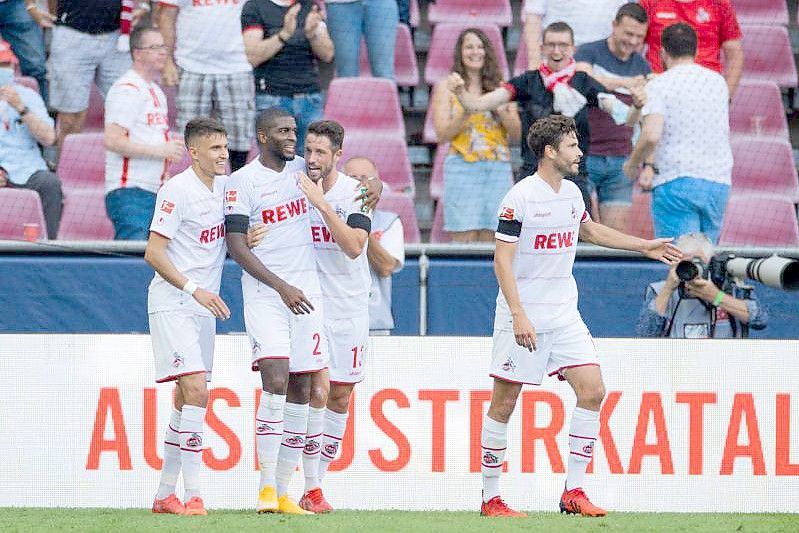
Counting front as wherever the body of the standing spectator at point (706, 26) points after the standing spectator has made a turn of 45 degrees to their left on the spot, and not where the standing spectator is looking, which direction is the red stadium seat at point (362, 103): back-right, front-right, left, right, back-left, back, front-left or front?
back-right

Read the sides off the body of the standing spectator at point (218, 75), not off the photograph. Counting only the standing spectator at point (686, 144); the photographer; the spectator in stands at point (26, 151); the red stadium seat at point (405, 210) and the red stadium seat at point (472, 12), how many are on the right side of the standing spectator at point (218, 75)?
1

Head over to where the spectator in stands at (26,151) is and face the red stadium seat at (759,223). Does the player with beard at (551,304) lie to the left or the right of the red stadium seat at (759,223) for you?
right

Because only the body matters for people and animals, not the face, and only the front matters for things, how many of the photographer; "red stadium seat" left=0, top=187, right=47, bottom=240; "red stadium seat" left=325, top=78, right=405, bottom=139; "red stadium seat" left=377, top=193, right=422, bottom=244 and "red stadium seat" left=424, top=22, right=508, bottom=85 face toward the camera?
5

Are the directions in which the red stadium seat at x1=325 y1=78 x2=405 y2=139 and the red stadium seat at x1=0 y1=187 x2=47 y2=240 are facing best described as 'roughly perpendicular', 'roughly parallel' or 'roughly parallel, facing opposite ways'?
roughly parallel

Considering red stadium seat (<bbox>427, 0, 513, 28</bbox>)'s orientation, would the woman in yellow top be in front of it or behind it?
in front

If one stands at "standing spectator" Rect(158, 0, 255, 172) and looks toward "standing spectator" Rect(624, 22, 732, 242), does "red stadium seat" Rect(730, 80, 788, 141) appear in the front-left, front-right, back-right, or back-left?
front-left

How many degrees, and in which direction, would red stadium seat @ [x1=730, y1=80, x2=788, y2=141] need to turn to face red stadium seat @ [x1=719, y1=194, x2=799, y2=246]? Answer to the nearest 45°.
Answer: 0° — it already faces it

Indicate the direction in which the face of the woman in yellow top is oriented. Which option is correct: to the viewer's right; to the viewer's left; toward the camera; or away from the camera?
toward the camera

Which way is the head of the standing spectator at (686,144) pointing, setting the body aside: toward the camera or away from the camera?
away from the camera

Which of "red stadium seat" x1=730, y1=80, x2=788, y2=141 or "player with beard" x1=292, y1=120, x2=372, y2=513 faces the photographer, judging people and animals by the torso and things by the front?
the red stadium seat

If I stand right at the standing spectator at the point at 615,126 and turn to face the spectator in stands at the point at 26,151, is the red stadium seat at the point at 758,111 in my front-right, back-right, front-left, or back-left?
back-right

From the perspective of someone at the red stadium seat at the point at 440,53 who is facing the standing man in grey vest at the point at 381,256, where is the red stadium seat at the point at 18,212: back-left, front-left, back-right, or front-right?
front-right

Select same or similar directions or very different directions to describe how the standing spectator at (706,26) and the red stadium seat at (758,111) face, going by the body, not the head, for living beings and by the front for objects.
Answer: same or similar directions

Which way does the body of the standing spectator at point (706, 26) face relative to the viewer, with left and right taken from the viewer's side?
facing the viewer

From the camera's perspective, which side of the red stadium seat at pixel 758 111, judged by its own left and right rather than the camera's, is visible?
front

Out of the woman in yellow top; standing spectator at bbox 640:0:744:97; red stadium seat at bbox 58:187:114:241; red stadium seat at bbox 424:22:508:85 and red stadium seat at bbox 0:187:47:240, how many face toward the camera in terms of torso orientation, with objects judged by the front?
5
